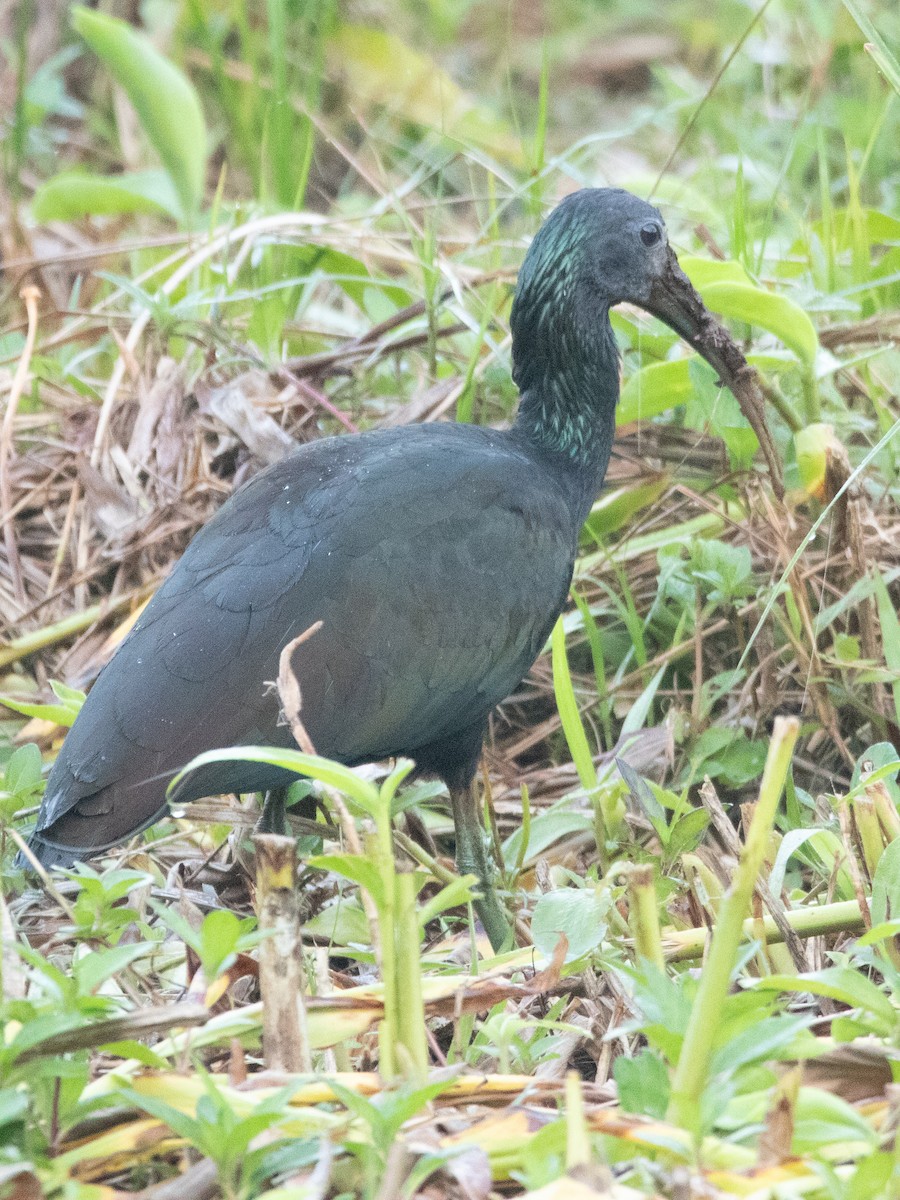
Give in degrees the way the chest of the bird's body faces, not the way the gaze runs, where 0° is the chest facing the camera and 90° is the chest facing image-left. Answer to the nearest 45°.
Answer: approximately 270°

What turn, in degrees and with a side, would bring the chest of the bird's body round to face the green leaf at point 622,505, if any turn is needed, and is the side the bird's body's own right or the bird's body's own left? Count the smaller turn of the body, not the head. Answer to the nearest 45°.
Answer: approximately 45° to the bird's body's own left
